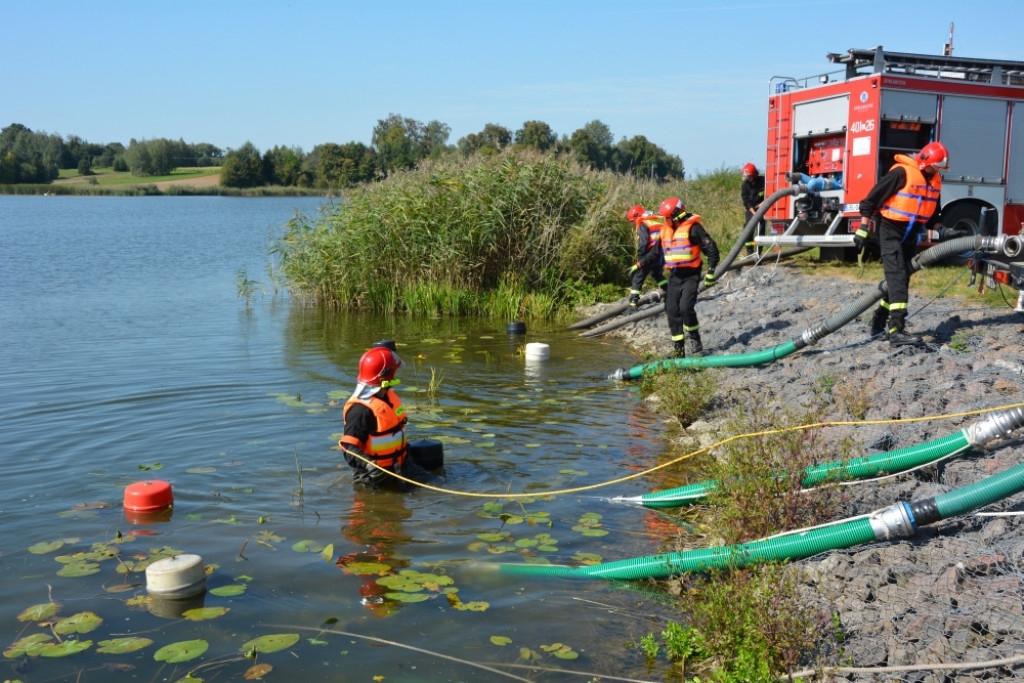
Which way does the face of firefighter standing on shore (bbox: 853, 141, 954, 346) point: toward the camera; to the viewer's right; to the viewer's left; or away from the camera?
to the viewer's right

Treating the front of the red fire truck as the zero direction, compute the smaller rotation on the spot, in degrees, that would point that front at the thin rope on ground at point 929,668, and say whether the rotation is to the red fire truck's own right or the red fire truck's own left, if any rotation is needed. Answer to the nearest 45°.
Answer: approximately 135° to the red fire truck's own right

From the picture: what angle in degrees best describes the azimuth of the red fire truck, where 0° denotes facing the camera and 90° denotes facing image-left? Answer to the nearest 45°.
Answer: approximately 225°

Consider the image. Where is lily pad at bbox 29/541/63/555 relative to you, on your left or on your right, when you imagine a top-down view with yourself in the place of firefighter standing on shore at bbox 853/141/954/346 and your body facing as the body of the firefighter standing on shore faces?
on your right
